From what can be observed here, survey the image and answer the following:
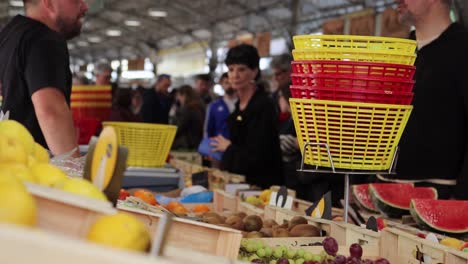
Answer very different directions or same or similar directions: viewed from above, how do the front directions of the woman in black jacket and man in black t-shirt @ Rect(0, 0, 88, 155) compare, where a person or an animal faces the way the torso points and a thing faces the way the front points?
very different directions

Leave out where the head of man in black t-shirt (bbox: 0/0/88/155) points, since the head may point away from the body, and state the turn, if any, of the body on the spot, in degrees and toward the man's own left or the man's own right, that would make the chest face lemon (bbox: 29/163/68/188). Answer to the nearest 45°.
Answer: approximately 90° to the man's own right

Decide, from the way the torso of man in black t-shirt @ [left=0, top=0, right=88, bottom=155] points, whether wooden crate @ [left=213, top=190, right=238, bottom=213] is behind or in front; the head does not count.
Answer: in front

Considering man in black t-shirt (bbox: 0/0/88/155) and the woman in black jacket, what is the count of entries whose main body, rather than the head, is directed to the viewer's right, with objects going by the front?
1

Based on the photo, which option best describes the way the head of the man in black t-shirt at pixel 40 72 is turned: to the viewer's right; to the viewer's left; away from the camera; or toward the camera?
to the viewer's right

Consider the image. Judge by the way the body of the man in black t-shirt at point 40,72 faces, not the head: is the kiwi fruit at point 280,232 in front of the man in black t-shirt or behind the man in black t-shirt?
in front

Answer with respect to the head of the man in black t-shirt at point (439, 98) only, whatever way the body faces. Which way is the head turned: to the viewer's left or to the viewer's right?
to the viewer's left

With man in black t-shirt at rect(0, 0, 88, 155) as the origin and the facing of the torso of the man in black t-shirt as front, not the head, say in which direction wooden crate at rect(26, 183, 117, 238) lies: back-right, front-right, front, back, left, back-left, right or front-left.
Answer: right

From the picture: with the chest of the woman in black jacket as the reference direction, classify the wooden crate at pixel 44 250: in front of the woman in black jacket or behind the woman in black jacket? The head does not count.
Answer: in front

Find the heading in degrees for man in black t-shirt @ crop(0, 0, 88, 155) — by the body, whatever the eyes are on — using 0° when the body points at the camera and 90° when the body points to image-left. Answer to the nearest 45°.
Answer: approximately 270°

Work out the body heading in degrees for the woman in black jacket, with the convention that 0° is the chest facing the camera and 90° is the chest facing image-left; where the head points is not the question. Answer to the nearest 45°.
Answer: approximately 45°
